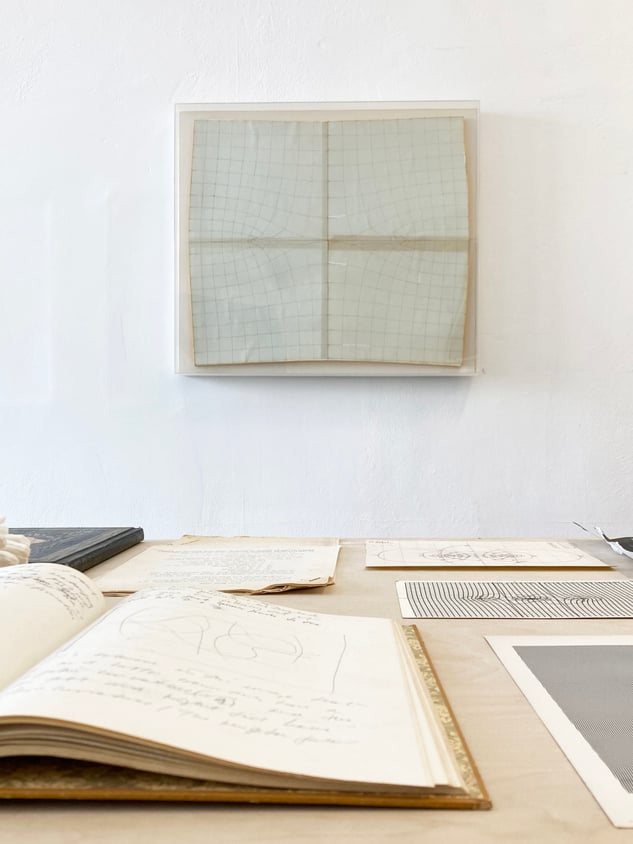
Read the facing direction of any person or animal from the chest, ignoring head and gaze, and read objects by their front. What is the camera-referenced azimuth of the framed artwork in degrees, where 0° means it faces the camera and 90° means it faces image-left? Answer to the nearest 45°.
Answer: approximately 0°

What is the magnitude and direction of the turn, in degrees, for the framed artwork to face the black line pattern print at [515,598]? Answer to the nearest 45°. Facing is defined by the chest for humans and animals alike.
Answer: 0° — it already faces it

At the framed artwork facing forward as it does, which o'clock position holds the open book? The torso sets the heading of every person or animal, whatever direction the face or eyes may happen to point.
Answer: The open book is roughly at 12 o'clock from the framed artwork.

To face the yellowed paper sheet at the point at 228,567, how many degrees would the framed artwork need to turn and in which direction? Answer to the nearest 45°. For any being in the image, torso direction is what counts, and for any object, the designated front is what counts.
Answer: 0° — it already faces it
